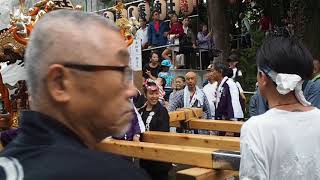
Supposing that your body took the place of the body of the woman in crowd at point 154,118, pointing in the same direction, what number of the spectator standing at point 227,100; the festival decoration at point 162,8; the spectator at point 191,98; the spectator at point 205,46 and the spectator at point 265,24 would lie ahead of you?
0

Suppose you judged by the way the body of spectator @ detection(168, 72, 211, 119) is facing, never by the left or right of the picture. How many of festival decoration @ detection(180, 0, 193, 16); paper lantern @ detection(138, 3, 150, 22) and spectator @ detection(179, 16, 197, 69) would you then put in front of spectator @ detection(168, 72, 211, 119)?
0

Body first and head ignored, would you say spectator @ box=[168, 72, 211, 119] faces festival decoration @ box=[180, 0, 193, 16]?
no

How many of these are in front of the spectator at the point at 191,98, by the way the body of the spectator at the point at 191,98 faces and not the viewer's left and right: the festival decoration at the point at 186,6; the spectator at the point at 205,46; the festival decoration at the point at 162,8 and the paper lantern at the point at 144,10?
0

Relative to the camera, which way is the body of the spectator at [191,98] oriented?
toward the camera

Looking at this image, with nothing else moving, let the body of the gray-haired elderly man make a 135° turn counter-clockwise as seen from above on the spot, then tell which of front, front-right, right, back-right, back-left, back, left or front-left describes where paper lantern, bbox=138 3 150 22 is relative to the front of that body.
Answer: right

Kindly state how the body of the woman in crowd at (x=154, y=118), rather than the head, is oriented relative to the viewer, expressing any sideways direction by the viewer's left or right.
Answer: facing the viewer and to the left of the viewer

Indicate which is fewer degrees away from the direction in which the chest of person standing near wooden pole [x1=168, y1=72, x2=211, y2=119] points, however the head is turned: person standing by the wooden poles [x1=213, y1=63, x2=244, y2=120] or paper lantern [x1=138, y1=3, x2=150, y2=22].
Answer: the person standing by the wooden poles

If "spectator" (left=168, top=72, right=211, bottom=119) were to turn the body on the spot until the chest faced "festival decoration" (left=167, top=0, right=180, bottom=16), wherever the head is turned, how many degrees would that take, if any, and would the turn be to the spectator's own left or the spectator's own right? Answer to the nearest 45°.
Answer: approximately 180°

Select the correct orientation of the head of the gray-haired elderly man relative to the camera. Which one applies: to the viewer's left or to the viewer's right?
to the viewer's right

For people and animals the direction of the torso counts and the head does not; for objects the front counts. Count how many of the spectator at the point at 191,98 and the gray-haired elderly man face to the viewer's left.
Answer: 0

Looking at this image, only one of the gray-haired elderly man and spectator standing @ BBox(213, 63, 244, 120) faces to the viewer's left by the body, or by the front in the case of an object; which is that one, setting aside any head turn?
the spectator standing
